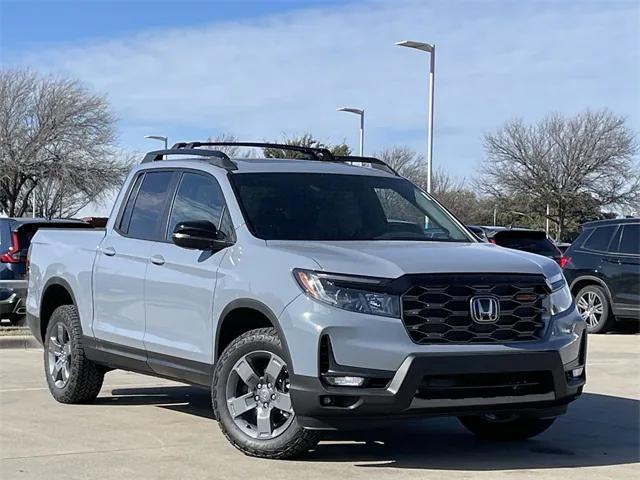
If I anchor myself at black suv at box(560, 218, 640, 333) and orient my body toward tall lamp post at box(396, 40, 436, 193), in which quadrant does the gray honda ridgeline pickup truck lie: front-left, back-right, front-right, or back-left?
back-left

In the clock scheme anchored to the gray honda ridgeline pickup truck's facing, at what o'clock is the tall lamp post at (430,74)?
The tall lamp post is roughly at 8 o'clock from the gray honda ridgeline pickup truck.

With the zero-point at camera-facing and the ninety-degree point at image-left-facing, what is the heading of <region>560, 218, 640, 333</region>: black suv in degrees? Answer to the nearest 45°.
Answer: approximately 315°

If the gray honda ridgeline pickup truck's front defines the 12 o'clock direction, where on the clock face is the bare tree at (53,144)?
The bare tree is roughly at 7 o'clock from the gray honda ridgeline pickup truck.

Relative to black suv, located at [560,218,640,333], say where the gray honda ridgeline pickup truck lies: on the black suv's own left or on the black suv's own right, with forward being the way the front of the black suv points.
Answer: on the black suv's own right

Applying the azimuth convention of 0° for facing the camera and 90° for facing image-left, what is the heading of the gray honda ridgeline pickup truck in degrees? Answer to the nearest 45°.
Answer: approximately 315°

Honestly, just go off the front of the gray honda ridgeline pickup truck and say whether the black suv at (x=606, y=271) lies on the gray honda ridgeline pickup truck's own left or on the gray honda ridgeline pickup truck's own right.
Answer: on the gray honda ridgeline pickup truck's own left
